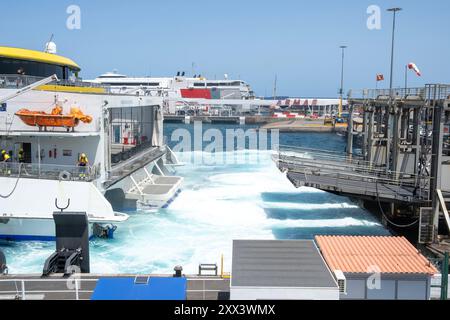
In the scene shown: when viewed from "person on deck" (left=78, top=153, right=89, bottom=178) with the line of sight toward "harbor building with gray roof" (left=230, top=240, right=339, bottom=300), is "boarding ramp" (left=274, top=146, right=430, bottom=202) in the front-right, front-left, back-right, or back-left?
front-left

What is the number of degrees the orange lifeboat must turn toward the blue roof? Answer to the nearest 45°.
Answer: approximately 90° to its left

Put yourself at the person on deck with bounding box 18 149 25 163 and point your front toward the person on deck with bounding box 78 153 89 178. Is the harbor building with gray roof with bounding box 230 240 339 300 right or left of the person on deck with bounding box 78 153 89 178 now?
right

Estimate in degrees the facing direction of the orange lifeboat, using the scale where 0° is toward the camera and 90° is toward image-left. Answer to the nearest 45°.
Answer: approximately 90°

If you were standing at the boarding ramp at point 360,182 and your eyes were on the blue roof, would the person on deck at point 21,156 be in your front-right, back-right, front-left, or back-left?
front-right

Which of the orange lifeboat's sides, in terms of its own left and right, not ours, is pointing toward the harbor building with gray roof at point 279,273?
left

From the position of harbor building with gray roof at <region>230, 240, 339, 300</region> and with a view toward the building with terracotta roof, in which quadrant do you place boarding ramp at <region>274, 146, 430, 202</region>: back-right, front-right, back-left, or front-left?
front-left

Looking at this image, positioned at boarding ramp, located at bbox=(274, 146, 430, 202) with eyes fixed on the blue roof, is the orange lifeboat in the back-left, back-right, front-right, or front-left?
front-right

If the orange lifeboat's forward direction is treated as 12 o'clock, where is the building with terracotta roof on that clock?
The building with terracotta roof is roughly at 8 o'clock from the orange lifeboat.

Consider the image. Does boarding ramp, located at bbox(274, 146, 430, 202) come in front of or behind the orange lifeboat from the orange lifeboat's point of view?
behind
